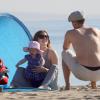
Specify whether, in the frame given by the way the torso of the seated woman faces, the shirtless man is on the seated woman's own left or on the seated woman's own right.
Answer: on the seated woman's own left

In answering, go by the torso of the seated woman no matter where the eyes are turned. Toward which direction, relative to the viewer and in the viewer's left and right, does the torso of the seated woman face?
facing the viewer and to the left of the viewer

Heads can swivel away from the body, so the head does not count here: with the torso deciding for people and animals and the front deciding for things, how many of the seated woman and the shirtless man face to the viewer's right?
0

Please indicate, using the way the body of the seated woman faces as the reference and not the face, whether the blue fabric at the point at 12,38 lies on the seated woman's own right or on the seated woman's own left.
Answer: on the seated woman's own right

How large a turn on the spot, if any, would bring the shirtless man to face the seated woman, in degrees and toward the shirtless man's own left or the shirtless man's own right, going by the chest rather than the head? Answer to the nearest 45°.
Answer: approximately 45° to the shirtless man's own left

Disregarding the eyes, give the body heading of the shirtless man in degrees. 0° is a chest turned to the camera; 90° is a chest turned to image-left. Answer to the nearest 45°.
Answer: approximately 135°
